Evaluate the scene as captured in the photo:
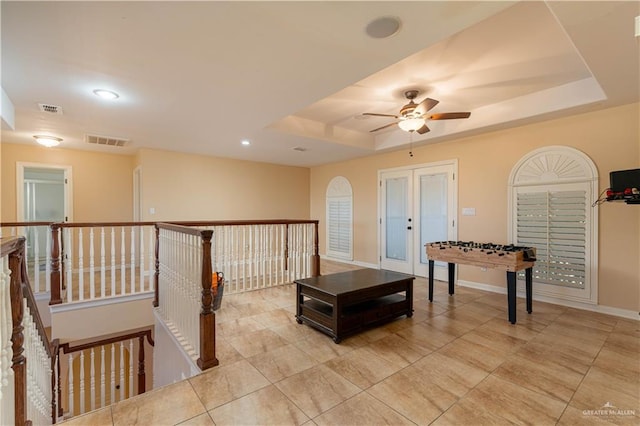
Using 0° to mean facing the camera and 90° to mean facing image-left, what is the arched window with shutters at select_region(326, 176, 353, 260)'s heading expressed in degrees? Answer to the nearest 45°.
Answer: approximately 45°

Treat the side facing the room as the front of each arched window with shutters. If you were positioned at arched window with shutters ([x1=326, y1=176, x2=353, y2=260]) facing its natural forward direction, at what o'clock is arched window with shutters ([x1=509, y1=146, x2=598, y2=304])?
arched window with shutters ([x1=509, y1=146, x2=598, y2=304]) is roughly at 9 o'clock from arched window with shutters ([x1=326, y1=176, x2=353, y2=260]).

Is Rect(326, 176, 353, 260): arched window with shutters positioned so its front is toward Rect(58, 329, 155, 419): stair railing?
yes

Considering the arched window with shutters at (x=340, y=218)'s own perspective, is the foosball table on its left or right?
on its left

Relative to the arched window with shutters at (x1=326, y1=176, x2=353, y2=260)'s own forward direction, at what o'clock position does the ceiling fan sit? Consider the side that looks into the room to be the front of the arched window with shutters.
The ceiling fan is roughly at 10 o'clock from the arched window with shutters.

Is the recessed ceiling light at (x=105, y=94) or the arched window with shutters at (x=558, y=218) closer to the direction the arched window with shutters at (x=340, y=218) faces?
the recessed ceiling light

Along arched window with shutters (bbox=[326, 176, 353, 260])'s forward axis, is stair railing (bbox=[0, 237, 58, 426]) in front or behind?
in front

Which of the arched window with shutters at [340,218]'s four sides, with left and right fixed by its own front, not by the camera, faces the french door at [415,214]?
left

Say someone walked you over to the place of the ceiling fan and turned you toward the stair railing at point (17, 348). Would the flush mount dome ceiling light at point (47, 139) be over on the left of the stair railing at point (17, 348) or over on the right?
right

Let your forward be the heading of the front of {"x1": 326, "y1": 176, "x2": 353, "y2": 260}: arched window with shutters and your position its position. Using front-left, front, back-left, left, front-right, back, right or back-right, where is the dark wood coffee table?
front-left

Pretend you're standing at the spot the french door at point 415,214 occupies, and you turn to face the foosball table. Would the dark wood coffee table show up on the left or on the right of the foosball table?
right

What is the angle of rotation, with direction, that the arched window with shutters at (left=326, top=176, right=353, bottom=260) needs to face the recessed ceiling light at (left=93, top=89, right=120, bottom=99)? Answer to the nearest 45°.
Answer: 0° — it already faces it

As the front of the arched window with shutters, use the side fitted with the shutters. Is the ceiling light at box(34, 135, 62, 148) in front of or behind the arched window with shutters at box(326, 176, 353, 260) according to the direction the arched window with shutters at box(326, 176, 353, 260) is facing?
in front
